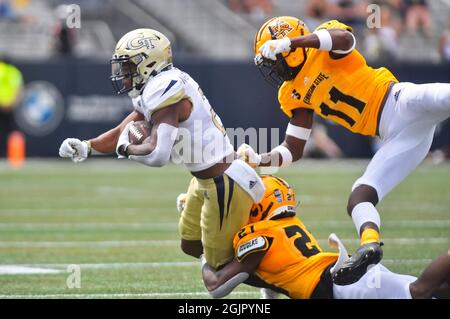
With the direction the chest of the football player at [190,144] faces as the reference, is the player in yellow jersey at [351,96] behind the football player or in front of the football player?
behind

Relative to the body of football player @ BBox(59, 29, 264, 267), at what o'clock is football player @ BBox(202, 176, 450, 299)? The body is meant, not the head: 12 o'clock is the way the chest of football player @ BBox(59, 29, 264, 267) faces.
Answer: football player @ BBox(202, 176, 450, 299) is roughly at 7 o'clock from football player @ BBox(59, 29, 264, 267).

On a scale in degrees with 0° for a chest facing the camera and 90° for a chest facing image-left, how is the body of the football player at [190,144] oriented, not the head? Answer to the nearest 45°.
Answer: approximately 90°
